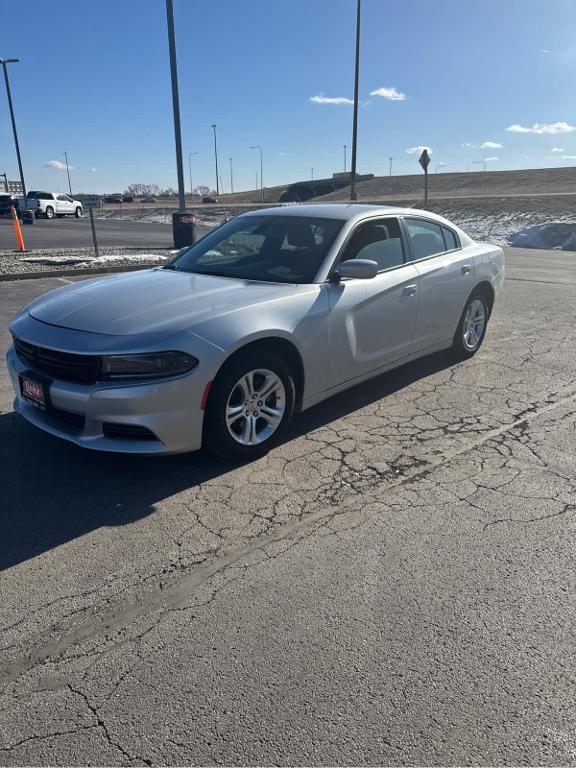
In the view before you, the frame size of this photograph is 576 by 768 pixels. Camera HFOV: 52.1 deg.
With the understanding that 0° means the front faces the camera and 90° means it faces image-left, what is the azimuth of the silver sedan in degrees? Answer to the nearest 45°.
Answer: approximately 45°

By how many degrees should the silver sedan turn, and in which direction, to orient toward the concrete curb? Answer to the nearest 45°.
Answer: approximately 90° to its right

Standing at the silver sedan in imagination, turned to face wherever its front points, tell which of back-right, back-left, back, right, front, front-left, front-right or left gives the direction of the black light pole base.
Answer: back-right

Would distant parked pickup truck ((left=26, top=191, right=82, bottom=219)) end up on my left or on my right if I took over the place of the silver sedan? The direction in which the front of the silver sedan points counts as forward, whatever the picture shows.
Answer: on my right

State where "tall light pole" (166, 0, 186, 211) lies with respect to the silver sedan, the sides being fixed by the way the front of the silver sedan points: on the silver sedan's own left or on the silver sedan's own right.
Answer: on the silver sedan's own right

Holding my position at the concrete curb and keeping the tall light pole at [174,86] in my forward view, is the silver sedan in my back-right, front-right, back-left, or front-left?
back-right
